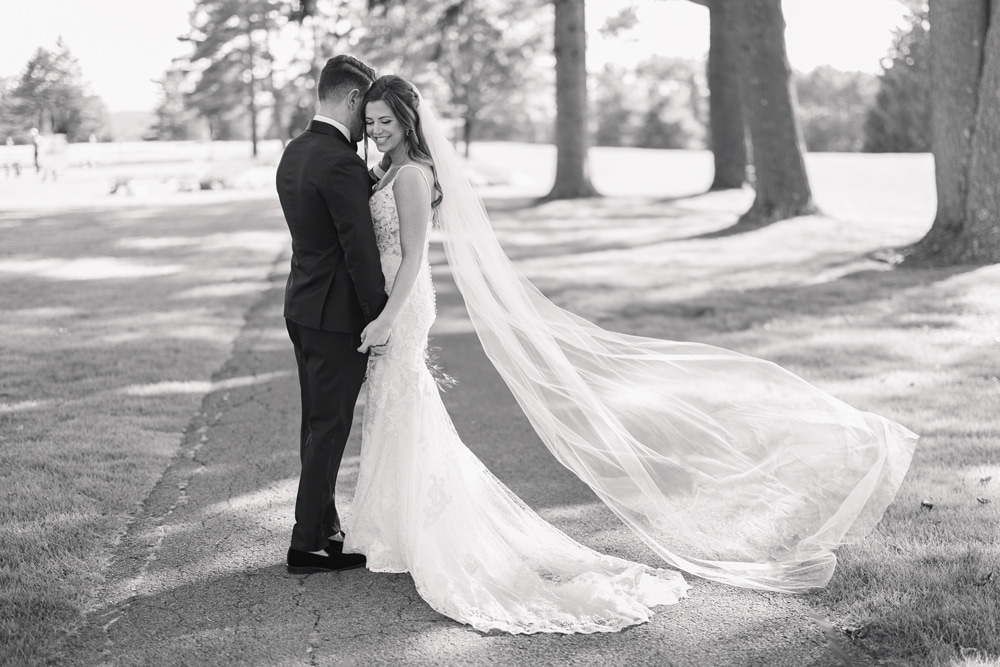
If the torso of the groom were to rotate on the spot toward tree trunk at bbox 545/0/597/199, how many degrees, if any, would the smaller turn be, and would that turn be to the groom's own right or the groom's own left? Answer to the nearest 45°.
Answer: approximately 45° to the groom's own left

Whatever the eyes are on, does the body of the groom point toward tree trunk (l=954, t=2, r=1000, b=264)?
yes

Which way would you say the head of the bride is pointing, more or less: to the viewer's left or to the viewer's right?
to the viewer's left

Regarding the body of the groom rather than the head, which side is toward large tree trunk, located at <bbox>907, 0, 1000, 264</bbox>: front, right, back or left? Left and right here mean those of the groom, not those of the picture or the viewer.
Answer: front

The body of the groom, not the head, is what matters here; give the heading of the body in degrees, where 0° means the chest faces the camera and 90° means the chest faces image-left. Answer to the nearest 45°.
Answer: approximately 225°

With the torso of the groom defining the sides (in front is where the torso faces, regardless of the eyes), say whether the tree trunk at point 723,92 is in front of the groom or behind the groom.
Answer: in front

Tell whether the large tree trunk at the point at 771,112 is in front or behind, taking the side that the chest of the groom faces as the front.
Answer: in front

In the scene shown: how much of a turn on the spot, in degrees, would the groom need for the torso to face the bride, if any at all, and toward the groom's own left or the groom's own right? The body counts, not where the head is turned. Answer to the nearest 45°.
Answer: approximately 45° to the groom's own right
